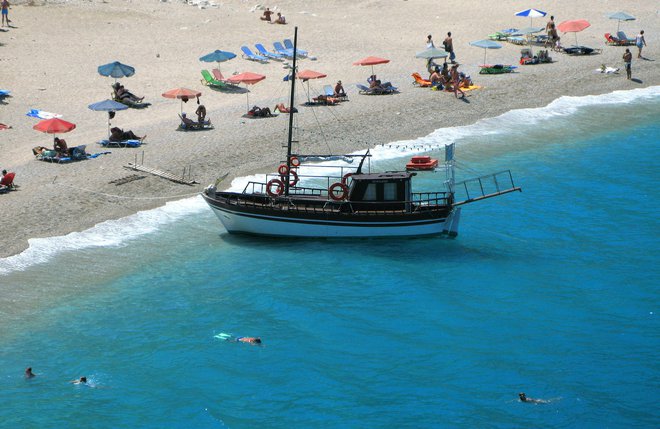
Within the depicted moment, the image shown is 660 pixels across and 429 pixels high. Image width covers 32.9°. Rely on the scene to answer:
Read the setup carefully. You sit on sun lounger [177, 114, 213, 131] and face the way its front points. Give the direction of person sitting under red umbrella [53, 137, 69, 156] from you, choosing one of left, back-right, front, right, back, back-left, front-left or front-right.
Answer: back-right

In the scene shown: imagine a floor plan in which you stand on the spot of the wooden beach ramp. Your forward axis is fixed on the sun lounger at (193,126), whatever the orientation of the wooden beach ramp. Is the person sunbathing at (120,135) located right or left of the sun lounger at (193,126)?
left

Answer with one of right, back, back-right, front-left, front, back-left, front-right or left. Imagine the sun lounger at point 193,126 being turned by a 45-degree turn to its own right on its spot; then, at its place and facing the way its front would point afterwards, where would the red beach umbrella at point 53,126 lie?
right

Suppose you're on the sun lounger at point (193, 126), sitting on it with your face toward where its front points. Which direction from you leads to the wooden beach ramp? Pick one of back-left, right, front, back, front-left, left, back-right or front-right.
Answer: right
